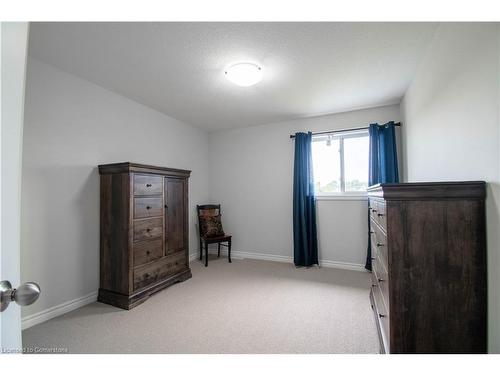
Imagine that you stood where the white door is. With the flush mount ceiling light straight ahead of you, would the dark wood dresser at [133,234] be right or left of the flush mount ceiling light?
left

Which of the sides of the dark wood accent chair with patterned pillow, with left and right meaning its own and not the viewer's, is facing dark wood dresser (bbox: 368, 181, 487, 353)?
front

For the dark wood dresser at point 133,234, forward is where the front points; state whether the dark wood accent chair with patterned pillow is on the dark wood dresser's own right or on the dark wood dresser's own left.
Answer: on the dark wood dresser's own left

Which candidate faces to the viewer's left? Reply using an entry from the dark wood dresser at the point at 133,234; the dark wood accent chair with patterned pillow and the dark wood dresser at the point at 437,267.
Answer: the dark wood dresser at the point at 437,267

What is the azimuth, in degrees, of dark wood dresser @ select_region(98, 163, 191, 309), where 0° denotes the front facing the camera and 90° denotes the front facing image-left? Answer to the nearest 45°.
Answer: approximately 315°

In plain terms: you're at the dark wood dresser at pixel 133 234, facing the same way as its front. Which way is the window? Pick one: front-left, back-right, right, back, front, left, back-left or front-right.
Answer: front-left

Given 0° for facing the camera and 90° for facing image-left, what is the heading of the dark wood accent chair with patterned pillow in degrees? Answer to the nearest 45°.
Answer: approximately 315°

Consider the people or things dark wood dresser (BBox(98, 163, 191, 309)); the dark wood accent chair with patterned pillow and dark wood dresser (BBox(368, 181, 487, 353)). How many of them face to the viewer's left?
1

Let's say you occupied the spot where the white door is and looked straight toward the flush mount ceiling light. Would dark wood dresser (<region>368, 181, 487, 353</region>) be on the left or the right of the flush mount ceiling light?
right

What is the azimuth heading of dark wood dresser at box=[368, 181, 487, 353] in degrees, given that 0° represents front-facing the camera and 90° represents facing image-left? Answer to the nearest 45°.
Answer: approximately 90°

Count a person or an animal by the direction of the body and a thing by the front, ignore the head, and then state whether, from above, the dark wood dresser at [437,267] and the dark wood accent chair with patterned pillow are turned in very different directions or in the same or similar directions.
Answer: very different directions
